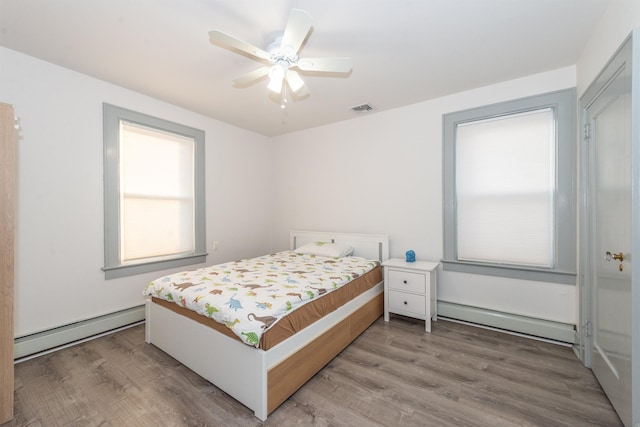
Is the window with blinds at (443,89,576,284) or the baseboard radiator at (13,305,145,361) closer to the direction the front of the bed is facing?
the baseboard radiator

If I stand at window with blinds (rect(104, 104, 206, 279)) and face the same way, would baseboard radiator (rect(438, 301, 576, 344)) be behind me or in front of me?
in front

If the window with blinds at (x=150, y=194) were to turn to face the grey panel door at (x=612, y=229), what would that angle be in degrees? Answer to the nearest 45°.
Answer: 0° — it already faces it

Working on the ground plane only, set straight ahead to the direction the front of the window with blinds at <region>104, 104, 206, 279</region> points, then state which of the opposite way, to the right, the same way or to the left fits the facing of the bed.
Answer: to the right

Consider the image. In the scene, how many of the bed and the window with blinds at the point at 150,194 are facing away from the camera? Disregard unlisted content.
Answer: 0

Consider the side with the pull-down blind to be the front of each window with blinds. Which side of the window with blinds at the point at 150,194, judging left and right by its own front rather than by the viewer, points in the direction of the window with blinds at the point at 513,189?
front

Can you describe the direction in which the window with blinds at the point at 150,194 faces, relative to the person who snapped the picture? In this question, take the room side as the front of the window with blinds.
facing the viewer and to the right of the viewer

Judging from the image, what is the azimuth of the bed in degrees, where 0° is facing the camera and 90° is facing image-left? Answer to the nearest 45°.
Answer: approximately 45°

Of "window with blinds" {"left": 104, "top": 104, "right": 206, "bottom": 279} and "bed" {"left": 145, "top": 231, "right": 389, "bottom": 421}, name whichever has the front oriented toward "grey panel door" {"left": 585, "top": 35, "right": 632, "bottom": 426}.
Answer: the window with blinds

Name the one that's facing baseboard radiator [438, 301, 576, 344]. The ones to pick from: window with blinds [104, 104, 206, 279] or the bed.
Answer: the window with blinds

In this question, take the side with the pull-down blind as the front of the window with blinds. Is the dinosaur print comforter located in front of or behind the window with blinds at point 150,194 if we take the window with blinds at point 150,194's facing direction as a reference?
in front

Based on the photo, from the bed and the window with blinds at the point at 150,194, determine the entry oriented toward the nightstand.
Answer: the window with blinds

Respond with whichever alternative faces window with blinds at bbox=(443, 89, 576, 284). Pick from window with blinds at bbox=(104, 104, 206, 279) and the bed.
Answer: window with blinds at bbox=(104, 104, 206, 279)

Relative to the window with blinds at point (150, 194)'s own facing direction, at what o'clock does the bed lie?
The bed is roughly at 1 o'clock from the window with blinds.

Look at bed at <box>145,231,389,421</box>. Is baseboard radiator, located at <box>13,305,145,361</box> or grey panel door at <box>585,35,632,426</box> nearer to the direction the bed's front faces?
the baseboard radiator
